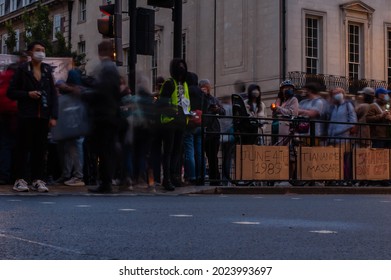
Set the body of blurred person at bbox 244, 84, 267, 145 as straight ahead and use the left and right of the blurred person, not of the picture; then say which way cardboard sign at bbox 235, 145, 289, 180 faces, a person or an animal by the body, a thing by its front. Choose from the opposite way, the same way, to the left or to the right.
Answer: the same way

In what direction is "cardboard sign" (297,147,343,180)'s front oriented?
toward the camera

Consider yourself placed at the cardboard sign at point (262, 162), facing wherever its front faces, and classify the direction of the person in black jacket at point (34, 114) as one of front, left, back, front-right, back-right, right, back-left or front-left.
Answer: front-right

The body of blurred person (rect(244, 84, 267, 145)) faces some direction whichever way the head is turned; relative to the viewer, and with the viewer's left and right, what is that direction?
facing the viewer

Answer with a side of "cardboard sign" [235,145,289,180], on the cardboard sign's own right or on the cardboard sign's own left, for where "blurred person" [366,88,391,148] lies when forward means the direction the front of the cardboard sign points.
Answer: on the cardboard sign's own left

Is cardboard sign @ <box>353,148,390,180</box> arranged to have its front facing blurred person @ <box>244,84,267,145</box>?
no

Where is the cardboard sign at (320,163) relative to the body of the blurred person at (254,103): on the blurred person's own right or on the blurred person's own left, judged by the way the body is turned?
on the blurred person's own left

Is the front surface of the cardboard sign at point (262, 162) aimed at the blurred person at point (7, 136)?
no

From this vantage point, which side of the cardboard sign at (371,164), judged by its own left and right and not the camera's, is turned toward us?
front

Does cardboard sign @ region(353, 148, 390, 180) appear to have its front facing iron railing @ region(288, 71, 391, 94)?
no

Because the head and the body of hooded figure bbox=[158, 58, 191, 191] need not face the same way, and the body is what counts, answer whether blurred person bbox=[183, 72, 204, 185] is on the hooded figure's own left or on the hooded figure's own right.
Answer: on the hooded figure's own left
